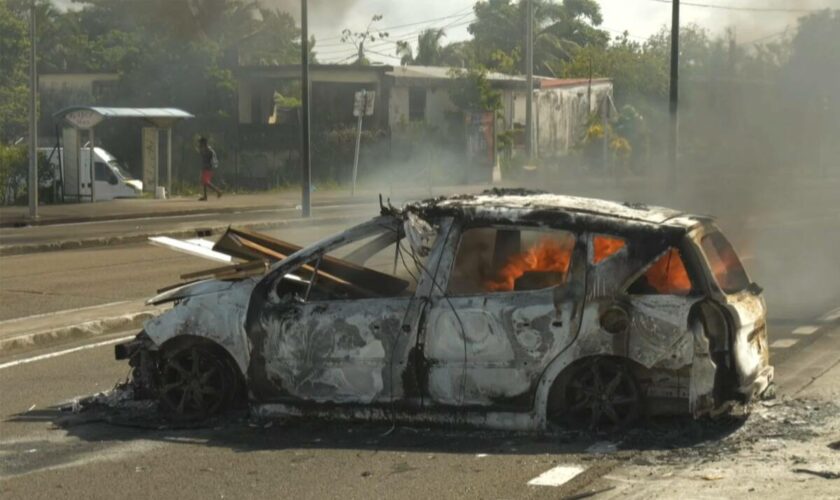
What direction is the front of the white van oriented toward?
to the viewer's right

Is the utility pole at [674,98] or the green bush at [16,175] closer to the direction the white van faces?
the utility pole

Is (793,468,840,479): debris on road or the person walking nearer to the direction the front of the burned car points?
the person walking

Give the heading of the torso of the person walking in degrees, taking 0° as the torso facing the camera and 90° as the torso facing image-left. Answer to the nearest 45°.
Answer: approximately 90°

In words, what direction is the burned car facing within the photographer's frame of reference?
facing to the left of the viewer

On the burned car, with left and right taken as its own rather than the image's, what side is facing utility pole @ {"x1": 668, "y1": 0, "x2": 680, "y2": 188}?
right

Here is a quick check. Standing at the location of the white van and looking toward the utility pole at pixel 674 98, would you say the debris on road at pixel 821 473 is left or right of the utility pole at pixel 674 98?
right

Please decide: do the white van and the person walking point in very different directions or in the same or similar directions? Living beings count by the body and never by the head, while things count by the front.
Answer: very different directions

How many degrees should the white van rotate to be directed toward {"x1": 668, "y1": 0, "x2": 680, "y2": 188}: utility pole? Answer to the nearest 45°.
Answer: approximately 45° to its right

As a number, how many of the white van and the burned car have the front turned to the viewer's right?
1
